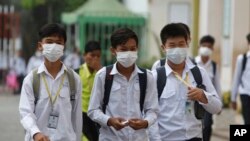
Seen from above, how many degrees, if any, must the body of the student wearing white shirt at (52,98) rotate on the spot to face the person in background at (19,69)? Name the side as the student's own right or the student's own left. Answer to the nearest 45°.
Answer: approximately 180°

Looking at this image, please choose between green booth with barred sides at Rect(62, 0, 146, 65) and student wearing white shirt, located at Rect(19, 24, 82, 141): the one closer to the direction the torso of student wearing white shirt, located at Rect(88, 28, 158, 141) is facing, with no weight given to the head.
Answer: the student wearing white shirt

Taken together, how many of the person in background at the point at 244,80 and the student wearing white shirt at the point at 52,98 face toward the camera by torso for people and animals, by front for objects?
2

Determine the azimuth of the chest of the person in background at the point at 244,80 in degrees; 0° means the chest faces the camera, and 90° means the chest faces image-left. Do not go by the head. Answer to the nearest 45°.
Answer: approximately 0°

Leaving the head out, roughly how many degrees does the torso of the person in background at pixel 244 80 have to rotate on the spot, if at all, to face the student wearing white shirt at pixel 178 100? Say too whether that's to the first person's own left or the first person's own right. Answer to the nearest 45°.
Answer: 0° — they already face them

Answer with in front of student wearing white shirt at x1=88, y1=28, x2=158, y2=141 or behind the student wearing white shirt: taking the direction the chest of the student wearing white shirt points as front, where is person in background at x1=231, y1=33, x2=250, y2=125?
behind

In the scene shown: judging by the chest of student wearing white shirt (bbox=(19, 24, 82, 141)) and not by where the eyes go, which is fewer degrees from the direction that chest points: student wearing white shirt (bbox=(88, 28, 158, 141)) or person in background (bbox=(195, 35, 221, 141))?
the student wearing white shirt
